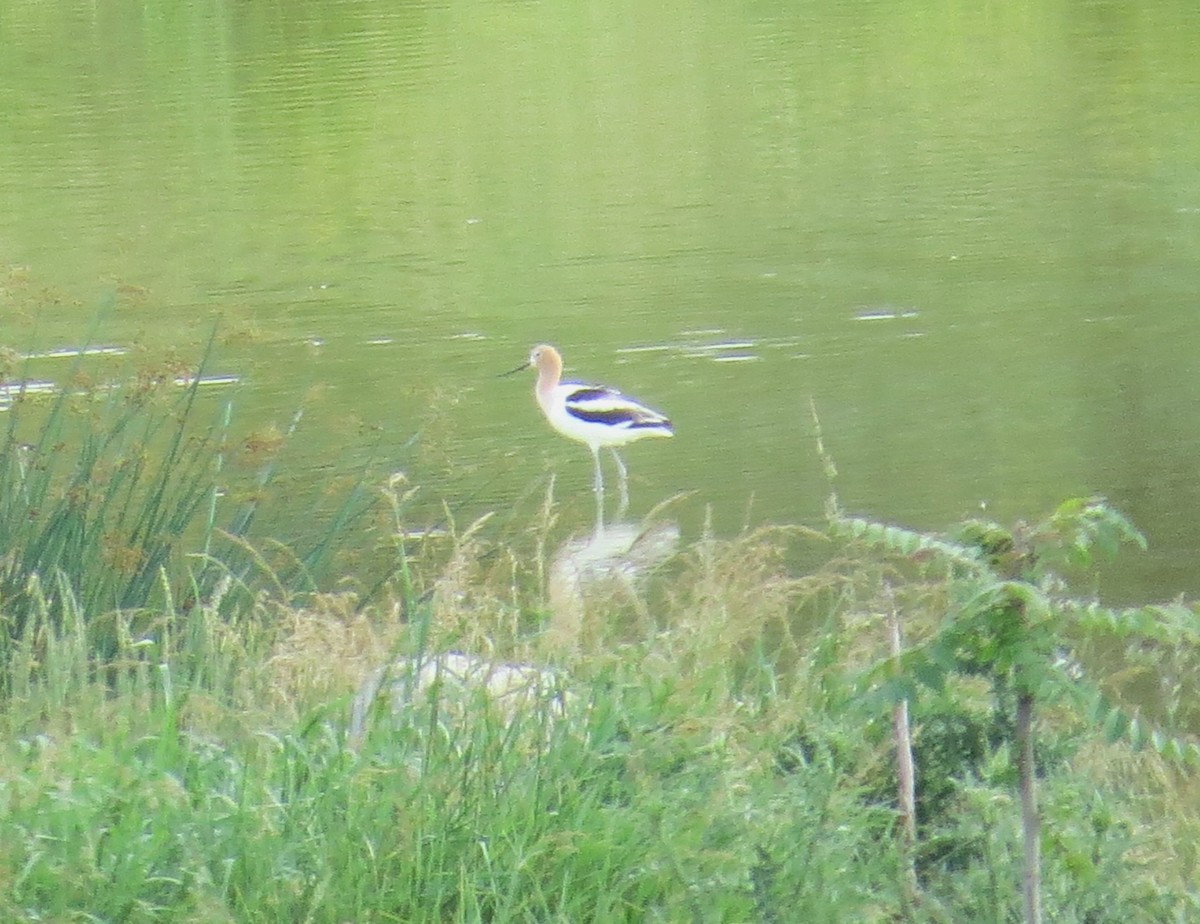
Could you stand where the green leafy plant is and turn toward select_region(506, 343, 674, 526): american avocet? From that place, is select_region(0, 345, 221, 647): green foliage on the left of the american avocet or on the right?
left

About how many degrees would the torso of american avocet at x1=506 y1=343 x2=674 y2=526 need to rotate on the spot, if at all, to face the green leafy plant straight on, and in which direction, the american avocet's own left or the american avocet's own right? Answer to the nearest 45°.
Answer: approximately 90° to the american avocet's own left

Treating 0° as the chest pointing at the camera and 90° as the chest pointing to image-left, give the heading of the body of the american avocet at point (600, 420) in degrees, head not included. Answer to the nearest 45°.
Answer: approximately 90°

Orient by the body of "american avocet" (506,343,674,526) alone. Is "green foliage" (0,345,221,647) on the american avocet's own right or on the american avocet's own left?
on the american avocet's own left
